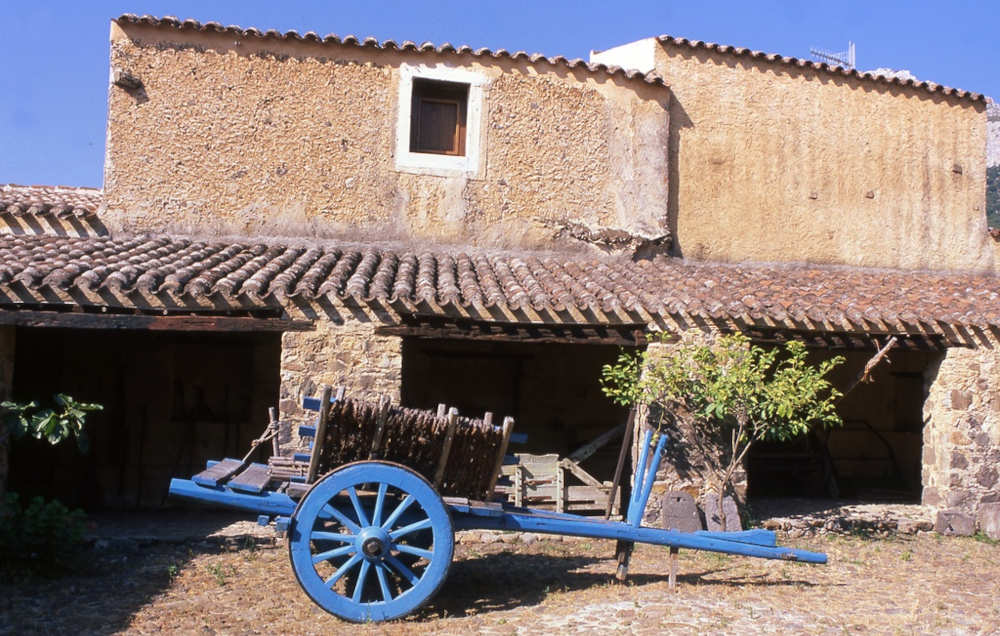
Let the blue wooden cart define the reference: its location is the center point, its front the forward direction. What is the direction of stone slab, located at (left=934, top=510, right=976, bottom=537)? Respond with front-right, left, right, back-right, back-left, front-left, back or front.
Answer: front-left

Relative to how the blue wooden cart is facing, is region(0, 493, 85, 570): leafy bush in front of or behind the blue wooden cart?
behind

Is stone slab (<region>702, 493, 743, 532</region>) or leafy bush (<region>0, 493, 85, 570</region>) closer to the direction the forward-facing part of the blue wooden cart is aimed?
the stone slab

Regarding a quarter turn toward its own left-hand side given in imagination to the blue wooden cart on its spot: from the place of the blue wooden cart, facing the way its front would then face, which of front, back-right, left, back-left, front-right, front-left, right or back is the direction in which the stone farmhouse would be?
front

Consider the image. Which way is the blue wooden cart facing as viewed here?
to the viewer's right
